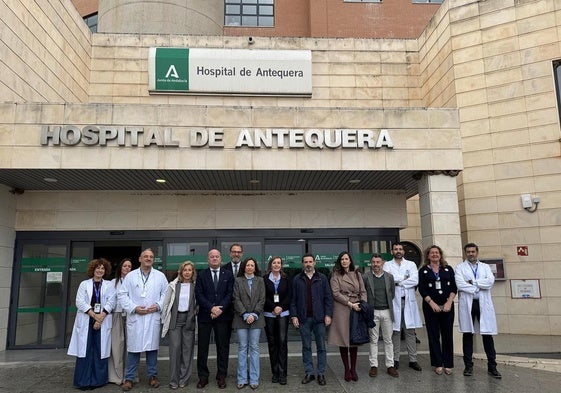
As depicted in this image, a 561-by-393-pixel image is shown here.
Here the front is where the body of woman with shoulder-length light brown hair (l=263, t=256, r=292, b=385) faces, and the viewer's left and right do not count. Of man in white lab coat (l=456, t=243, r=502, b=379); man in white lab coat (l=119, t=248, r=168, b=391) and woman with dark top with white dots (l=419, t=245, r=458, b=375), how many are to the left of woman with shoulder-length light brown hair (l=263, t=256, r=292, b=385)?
2

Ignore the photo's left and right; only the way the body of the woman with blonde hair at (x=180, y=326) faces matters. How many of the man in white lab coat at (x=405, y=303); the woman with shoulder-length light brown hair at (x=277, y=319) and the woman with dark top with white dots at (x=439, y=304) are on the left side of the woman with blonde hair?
3

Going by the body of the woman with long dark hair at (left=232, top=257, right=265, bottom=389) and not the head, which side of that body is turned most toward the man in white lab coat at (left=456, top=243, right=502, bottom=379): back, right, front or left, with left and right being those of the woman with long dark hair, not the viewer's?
left

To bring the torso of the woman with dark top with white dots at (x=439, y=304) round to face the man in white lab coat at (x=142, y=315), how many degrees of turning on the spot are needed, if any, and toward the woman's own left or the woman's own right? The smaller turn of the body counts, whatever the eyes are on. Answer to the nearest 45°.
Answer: approximately 45° to the woman's own right

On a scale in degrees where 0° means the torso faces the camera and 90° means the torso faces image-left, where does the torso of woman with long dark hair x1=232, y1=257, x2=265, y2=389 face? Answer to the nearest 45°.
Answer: approximately 0°

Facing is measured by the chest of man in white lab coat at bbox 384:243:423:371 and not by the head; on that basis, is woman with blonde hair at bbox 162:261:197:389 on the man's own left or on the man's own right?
on the man's own right

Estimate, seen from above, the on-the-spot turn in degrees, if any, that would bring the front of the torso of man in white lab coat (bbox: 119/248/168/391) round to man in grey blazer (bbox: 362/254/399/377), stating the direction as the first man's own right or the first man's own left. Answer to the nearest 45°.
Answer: approximately 90° to the first man's own left

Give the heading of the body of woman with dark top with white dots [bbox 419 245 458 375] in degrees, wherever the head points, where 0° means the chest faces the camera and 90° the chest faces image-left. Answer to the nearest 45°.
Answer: approximately 0°
